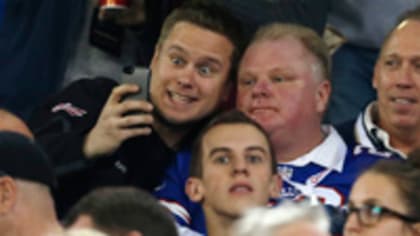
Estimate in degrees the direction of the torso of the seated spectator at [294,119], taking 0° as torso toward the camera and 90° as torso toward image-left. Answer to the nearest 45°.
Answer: approximately 45°

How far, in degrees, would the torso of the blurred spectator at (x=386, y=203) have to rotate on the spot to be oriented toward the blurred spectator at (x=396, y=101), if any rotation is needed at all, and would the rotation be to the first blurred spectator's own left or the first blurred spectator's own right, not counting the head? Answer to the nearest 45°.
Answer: approximately 135° to the first blurred spectator's own right

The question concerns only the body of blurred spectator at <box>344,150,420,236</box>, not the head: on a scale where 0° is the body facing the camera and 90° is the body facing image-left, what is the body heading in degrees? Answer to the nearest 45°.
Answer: approximately 45°
